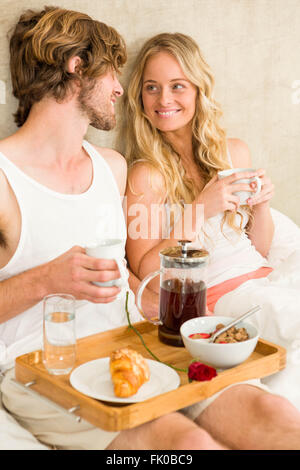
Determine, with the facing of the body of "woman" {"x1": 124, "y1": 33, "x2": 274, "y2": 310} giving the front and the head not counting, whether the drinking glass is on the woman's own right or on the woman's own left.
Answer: on the woman's own right

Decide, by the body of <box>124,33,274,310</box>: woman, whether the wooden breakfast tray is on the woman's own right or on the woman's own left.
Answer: on the woman's own right

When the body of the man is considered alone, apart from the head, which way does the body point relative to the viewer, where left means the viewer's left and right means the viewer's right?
facing the viewer and to the right of the viewer

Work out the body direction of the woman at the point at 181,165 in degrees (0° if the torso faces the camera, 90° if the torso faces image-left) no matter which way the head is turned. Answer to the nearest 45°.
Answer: approximately 315°

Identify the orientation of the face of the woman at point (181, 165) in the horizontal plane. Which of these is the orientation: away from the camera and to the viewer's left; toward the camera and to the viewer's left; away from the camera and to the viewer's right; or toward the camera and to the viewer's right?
toward the camera and to the viewer's left

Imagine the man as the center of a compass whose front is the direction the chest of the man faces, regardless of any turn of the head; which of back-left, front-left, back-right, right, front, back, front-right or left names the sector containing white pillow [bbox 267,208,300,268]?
left

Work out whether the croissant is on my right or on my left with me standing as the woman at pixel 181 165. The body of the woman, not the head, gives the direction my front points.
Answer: on my right

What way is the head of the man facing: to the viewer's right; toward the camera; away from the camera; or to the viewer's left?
to the viewer's right

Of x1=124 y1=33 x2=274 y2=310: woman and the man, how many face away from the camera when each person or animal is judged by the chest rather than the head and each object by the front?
0

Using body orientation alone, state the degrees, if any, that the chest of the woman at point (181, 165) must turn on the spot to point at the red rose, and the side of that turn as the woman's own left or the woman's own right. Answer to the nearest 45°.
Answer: approximately 45° to the woman's own right
